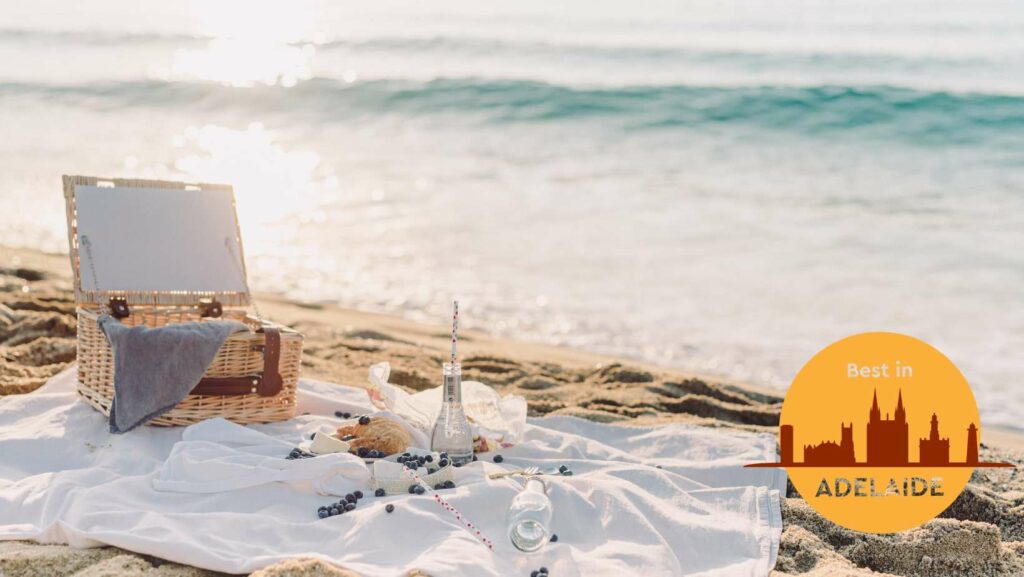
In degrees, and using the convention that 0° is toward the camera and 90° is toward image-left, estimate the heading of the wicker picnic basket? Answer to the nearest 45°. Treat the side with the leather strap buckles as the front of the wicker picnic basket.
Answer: approximately 0°

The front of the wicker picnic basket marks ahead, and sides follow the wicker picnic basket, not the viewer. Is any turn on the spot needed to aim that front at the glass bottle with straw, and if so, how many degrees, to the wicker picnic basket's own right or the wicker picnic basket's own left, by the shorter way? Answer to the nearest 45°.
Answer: approximately 45° to the wicker picnic basket's own left

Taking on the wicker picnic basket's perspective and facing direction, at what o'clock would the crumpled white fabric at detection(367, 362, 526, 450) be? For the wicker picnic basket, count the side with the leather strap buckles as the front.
The crumpled white fabric is roughly at 10 o'clock from the wicker picnic basket.

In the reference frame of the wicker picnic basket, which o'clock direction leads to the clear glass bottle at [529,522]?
The clear glass bottle is roughly at 11 o'clock from the wicker picnic basket.

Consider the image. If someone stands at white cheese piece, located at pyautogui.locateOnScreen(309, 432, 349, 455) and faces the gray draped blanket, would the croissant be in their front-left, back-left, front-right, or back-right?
back-right

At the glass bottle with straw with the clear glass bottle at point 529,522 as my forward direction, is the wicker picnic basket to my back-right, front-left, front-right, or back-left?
back-right
